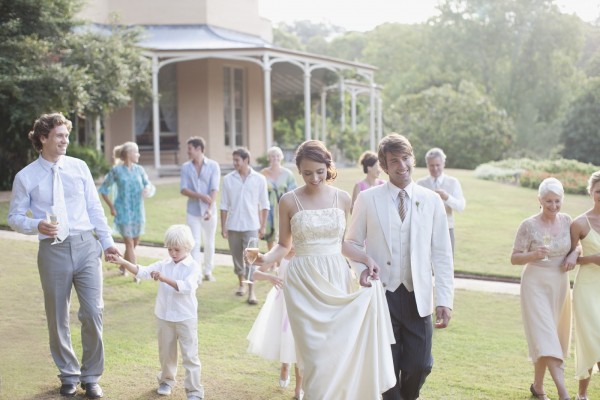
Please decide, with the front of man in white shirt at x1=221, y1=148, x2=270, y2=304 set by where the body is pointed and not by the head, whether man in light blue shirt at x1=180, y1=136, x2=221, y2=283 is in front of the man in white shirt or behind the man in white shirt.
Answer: behind

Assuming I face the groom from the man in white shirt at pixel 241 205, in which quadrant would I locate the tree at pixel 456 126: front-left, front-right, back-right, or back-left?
back-left

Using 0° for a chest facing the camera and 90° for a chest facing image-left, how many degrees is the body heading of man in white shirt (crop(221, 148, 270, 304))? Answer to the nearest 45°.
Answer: approximately 0°

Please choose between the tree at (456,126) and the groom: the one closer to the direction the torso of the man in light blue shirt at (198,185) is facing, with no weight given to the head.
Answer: the groom

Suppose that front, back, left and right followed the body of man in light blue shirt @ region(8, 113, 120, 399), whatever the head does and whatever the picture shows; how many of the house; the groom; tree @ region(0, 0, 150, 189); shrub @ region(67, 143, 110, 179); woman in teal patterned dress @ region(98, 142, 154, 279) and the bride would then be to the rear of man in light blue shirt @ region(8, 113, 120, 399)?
4

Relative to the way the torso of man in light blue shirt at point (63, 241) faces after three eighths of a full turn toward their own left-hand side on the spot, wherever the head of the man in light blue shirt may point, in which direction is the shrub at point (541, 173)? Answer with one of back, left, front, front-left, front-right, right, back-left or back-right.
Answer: front

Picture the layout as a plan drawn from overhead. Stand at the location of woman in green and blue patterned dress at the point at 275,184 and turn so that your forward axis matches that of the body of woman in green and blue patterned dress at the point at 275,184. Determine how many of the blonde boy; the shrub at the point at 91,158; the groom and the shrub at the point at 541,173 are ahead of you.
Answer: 2

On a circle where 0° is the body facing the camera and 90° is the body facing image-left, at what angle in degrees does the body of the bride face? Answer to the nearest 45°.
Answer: approximately 0°
